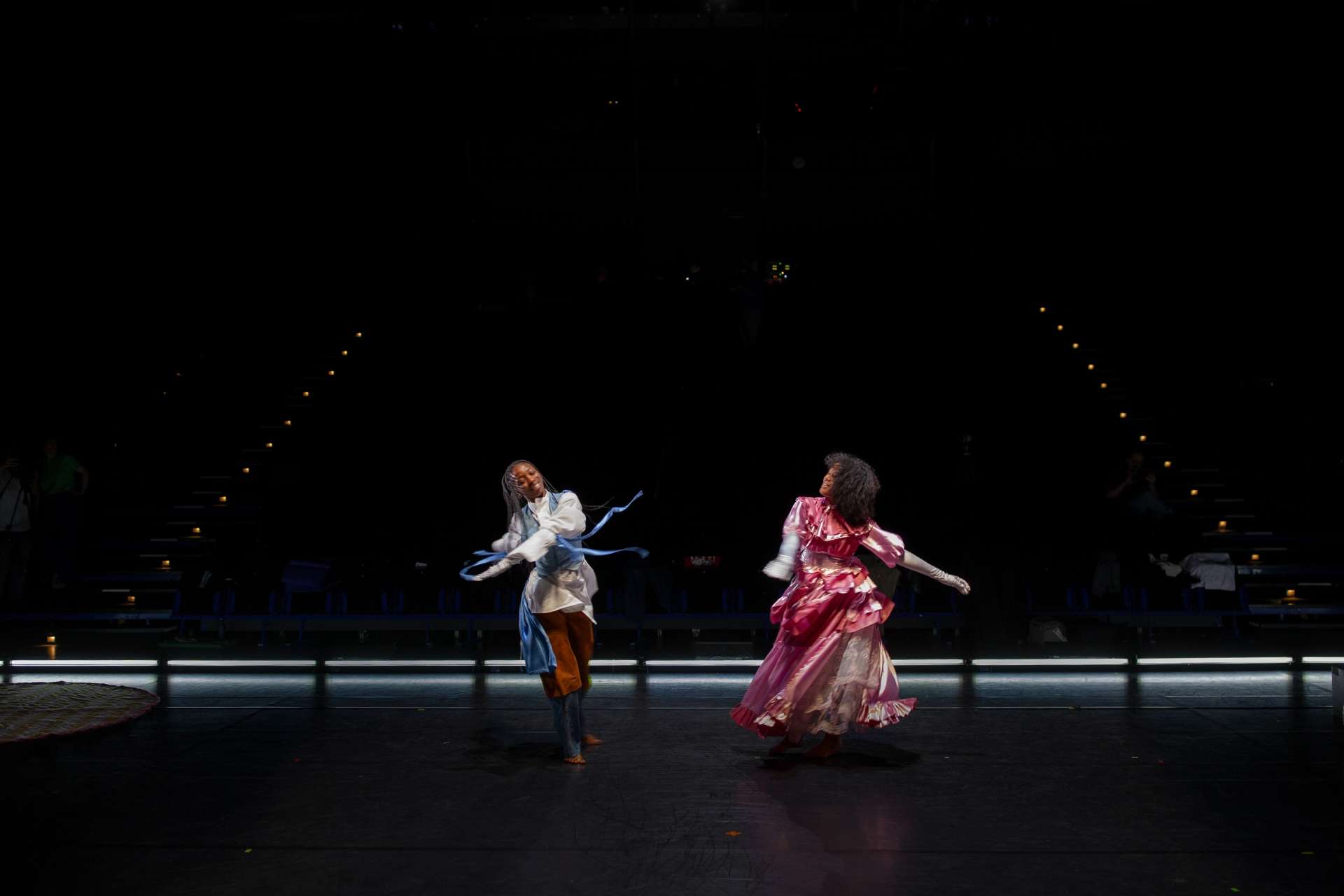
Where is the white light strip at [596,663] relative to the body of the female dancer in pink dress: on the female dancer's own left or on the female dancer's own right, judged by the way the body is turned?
on the female dancer's own right

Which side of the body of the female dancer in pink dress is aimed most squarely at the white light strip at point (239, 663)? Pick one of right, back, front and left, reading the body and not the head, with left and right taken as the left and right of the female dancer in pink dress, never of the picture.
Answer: right

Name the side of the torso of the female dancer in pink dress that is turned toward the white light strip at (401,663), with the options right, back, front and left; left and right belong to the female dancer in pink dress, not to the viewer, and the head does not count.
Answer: right

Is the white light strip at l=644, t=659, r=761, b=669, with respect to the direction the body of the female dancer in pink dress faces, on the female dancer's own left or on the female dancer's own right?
on the female dancer's own right

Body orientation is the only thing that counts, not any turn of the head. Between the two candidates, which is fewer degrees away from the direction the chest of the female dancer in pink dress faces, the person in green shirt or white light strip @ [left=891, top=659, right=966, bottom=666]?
the person in green shirt

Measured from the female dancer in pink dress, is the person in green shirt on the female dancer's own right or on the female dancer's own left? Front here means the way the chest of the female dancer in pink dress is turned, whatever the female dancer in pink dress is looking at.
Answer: on the female dancer's own right

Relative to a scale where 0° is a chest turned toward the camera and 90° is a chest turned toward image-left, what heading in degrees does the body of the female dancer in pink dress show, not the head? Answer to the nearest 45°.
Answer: approximately 45°
